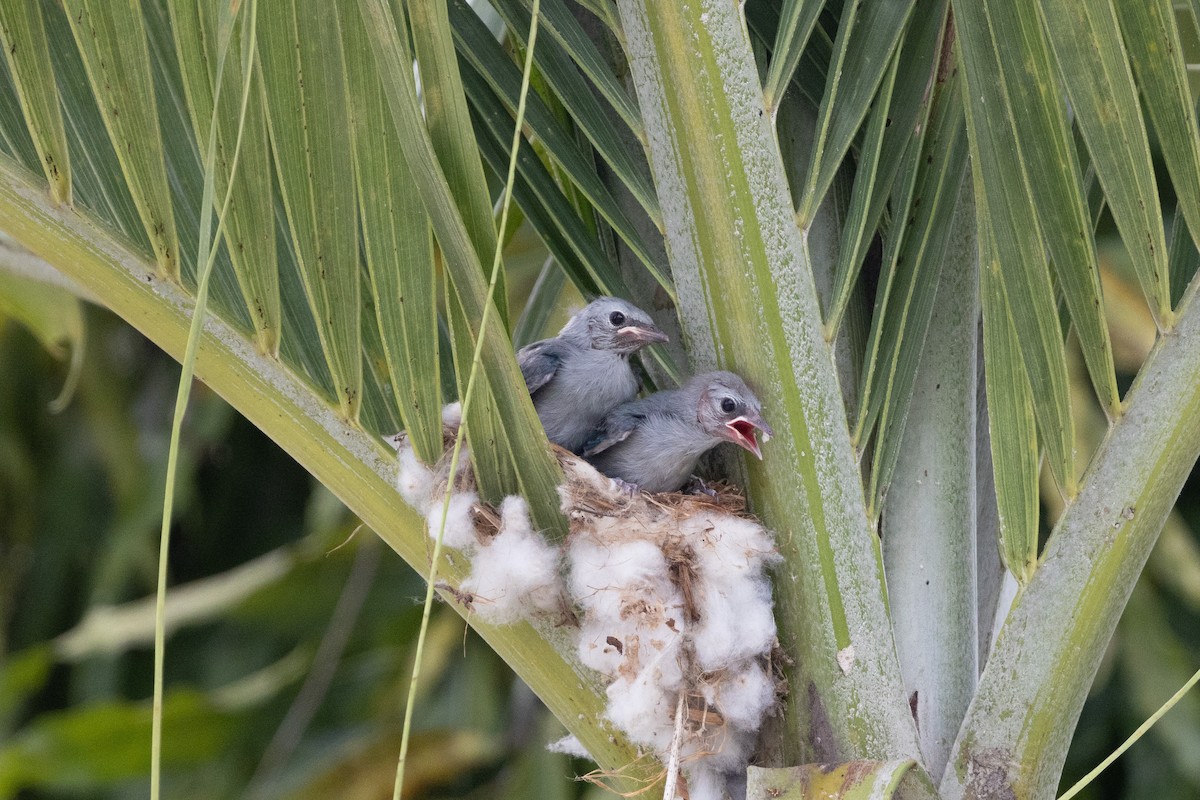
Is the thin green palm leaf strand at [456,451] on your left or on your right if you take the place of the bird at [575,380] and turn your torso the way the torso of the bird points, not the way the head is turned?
on your right

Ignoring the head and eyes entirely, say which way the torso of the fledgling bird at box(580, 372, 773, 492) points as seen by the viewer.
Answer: to the viewer's right

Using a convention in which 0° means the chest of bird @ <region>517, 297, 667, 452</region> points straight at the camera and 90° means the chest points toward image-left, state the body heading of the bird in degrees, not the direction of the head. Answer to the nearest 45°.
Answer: approximately 315°
